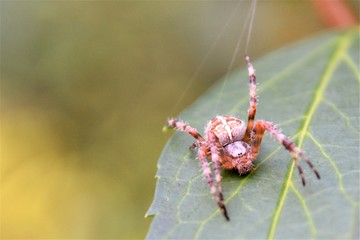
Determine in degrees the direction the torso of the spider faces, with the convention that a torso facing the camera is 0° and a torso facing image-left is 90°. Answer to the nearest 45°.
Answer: approximately 315°
